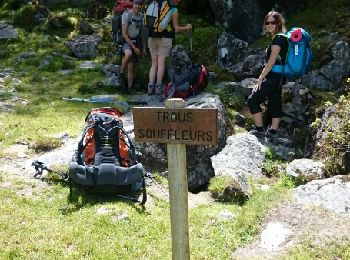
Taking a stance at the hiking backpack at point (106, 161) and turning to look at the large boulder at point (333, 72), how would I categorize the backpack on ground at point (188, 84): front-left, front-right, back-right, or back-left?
front-left

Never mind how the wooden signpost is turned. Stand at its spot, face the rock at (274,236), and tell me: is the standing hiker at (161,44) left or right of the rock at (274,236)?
left

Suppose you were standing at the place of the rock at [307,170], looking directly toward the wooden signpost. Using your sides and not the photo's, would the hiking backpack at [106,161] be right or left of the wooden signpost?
right

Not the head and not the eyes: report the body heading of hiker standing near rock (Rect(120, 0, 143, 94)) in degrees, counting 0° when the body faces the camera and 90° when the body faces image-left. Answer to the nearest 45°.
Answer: approximately 315°

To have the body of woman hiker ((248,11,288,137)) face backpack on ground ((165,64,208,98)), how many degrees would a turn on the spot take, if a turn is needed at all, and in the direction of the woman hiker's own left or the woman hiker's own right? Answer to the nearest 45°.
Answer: approximately 45° to the woman hiker's own right

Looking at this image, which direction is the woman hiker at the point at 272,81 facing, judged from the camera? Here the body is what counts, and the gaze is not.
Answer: to the viewer's left

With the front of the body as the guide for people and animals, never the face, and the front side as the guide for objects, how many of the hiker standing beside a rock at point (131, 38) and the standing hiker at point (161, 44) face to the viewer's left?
0

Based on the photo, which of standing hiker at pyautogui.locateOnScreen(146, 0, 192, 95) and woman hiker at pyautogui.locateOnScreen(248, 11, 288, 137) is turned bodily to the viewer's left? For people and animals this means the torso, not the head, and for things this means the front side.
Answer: the woman hiker

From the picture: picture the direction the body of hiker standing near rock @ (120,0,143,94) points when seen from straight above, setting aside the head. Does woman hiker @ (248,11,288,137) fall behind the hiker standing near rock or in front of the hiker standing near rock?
in front

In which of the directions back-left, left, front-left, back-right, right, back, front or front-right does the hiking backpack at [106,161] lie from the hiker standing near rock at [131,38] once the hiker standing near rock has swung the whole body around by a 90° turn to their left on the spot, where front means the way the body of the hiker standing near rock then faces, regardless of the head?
back-right
